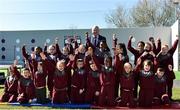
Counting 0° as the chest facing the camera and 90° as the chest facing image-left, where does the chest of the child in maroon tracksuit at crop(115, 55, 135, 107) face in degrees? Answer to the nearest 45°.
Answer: approximately 0°

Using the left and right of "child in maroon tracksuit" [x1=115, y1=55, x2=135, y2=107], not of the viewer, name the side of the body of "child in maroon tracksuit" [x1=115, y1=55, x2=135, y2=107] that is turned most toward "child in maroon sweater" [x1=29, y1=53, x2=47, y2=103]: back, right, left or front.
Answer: right

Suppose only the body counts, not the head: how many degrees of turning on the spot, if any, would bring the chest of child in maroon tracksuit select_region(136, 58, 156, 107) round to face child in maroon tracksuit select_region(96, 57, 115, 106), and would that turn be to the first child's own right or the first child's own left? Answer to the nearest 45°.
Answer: approximately 90° to the first child's own right

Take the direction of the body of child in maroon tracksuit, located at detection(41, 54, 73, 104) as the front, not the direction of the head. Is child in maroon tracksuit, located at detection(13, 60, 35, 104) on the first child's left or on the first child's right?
on the first child's right

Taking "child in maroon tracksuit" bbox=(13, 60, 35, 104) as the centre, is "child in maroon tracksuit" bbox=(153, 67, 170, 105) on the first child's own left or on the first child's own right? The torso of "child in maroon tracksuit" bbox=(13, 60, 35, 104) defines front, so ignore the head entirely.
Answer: on the first child's own left

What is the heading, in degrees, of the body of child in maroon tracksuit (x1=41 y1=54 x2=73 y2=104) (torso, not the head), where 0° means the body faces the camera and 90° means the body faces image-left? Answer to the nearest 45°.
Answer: approximately 0°

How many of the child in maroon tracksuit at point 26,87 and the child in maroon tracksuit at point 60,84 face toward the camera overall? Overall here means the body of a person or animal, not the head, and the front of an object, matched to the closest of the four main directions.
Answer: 2
